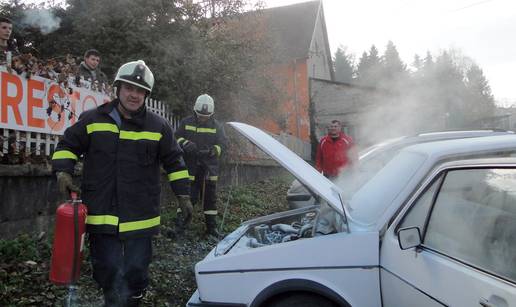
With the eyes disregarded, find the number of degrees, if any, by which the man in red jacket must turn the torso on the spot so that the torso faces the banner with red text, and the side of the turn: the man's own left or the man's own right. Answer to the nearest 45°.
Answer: approximately 45° to the man's own right

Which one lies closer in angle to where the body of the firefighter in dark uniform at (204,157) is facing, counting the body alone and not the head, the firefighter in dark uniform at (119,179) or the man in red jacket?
the firefighter in dark uniform

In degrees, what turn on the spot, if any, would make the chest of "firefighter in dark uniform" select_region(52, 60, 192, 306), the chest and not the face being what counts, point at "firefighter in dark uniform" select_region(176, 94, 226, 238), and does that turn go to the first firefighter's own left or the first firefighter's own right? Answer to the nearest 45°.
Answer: approximately 180°

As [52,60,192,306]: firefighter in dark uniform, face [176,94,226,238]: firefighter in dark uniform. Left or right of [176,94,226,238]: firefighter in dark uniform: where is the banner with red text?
left

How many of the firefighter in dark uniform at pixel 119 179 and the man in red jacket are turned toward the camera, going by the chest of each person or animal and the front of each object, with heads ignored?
2

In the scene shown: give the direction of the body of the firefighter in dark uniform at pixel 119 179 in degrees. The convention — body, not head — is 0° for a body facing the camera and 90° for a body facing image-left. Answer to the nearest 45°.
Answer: approximately 0°

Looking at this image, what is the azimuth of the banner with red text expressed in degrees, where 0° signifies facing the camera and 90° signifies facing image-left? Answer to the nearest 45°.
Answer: approximately 315°

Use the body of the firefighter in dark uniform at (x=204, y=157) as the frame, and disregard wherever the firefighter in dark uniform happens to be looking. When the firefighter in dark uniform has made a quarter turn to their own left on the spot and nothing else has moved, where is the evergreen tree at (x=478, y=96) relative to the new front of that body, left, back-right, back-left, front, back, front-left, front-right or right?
front-left

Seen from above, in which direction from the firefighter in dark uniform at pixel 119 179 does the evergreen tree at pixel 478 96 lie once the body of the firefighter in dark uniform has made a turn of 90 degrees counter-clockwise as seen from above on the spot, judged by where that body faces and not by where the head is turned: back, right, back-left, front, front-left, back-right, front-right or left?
front-left

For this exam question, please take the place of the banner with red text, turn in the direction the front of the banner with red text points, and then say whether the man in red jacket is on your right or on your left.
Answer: on your left

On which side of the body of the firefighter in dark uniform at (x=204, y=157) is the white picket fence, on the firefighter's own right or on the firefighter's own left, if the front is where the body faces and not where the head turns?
on the firefighter's own right
